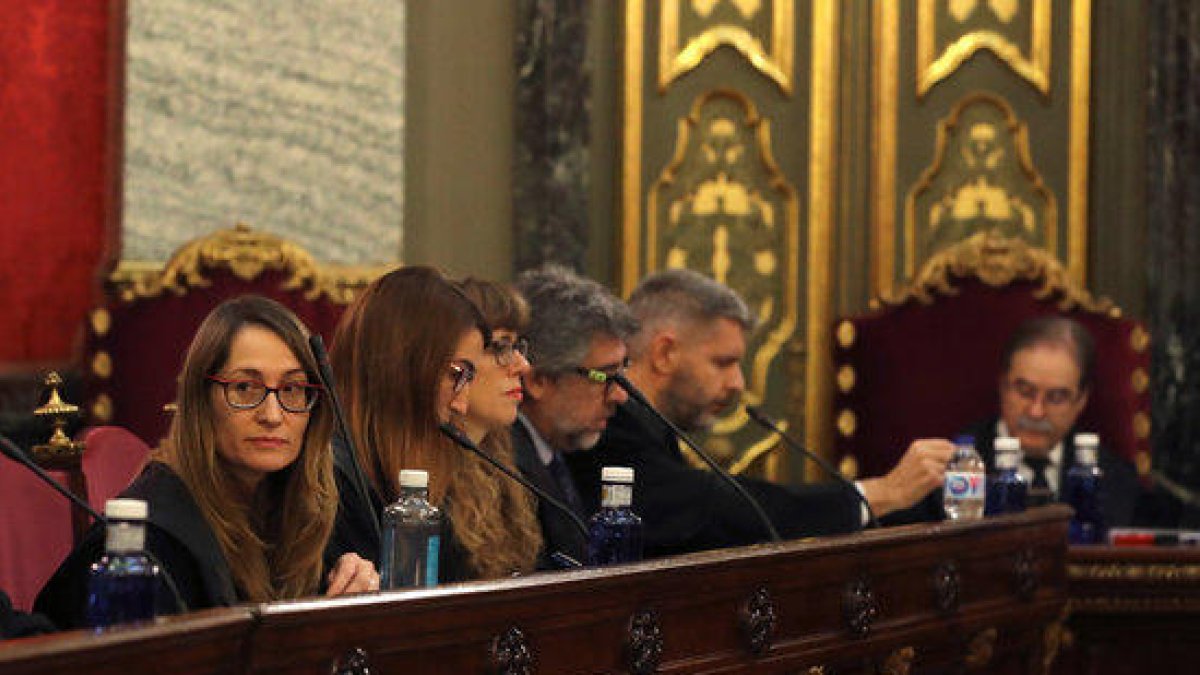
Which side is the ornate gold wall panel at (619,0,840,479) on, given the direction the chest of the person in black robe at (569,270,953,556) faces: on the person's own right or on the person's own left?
on the person's own left

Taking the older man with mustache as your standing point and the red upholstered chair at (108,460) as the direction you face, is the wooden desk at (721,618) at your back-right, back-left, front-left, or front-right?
front-left

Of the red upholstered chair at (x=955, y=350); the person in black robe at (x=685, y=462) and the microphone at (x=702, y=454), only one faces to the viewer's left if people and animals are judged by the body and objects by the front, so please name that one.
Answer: the microphone

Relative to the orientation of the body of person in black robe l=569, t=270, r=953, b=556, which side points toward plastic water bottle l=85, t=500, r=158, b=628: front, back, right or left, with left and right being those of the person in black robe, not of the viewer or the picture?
right

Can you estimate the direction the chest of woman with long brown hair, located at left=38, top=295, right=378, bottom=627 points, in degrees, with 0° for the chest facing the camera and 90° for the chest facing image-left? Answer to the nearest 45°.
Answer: approximately 315°

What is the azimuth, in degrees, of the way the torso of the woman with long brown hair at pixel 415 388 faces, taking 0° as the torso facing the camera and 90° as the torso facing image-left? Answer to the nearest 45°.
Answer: approximately 270°

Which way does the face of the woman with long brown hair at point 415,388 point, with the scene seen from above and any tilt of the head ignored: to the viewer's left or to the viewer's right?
to the viewer's right

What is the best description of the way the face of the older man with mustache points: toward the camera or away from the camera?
toward the camera

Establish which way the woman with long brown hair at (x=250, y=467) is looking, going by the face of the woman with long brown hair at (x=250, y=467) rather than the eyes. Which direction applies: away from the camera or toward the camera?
toward the camera

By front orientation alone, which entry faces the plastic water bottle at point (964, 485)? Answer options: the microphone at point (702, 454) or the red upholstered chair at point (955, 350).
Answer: the red upholstered chair

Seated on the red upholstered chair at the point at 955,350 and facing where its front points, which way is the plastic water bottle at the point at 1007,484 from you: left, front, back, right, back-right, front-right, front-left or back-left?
front
